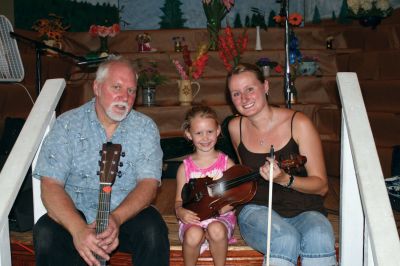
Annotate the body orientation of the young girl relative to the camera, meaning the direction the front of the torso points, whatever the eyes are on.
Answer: toward the camera

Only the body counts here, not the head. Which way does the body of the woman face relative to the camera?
toward the camera

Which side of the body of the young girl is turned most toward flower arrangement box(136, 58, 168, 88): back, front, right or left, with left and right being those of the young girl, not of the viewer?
back

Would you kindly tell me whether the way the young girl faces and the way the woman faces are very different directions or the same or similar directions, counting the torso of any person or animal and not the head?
same or similar directions

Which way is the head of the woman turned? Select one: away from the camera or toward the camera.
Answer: toward the camera

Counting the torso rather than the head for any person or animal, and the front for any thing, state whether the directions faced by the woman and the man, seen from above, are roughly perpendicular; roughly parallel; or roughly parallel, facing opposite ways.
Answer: roughly parallel

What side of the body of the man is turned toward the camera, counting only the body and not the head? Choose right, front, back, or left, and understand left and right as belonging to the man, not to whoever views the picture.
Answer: front

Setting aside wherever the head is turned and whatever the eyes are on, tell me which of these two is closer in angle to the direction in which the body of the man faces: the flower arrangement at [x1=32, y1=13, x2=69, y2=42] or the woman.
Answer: the woman

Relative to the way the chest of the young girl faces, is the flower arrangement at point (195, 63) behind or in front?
behind

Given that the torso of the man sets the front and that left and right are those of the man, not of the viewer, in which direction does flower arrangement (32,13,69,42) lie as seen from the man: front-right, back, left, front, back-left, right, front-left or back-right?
back

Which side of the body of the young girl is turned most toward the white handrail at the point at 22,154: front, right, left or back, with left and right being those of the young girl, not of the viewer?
right

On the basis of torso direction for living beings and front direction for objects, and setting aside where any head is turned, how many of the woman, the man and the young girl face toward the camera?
3

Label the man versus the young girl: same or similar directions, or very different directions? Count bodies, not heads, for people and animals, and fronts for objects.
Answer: same or similar directions

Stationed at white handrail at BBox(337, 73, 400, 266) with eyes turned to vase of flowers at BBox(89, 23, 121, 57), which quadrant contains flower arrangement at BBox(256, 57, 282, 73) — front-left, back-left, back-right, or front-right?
front-right
